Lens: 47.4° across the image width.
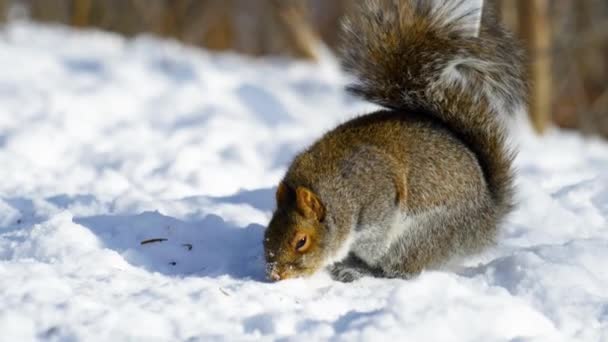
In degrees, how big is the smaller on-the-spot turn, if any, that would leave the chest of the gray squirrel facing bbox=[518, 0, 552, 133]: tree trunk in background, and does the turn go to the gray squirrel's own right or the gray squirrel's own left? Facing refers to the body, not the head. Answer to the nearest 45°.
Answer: approximately 90° to the gray squirrel's own right

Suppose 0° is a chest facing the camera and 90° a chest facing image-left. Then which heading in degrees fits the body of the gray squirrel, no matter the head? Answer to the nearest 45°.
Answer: approximately 90°

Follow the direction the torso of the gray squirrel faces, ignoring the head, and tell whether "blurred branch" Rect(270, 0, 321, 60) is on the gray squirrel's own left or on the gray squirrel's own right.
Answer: on the gray squirrel's own right
